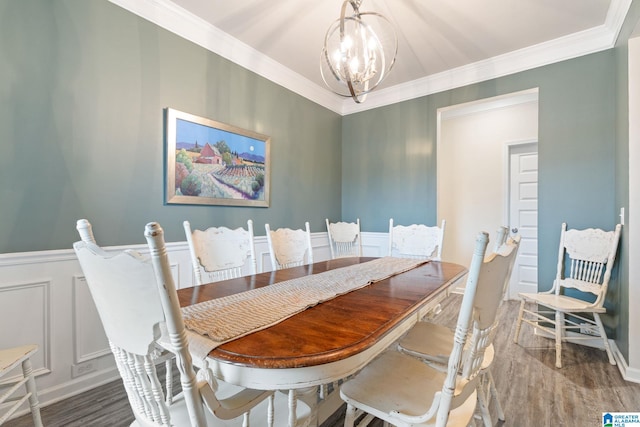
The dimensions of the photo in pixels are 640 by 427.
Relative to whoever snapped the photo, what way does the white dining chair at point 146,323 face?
facing away from the viewer and to the right of the viewer

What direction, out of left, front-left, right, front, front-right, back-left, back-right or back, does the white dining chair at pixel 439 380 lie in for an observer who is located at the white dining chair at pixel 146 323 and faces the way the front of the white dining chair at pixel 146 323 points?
front-right

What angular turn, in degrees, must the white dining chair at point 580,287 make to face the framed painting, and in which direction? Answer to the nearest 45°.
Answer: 0° — it already faces it

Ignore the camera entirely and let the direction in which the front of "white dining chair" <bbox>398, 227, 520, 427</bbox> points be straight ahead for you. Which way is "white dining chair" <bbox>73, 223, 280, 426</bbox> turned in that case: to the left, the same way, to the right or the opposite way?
to the right

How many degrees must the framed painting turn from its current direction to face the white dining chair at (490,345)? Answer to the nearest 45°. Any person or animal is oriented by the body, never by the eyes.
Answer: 0° — it already faces it

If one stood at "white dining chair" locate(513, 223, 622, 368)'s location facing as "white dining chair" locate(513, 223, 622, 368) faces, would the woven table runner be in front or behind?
in front

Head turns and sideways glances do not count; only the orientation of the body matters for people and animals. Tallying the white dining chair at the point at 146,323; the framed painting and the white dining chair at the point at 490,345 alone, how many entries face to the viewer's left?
1

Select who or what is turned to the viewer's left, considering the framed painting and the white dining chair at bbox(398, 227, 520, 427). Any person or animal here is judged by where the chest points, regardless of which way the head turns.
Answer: the white dining chair

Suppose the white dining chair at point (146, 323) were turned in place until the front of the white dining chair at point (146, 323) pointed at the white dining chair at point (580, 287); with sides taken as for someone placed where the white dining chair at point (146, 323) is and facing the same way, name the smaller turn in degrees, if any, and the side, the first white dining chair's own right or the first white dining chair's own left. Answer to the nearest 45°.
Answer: approximately 45° to the first white dining chair's own right

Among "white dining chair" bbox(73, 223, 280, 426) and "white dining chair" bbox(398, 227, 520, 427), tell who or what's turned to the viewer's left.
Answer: "white dining chair" bbox(398, 227, 520, 427)

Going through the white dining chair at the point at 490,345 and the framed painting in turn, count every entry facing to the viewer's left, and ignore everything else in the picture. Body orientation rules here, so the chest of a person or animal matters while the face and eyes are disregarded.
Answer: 1

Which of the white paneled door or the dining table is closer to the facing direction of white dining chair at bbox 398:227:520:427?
the dining table

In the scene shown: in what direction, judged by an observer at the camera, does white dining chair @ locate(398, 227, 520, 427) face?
facing to the left of the viewer

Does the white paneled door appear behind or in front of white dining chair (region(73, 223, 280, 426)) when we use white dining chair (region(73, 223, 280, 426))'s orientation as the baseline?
in front

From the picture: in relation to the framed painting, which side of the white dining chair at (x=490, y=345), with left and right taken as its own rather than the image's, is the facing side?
front
